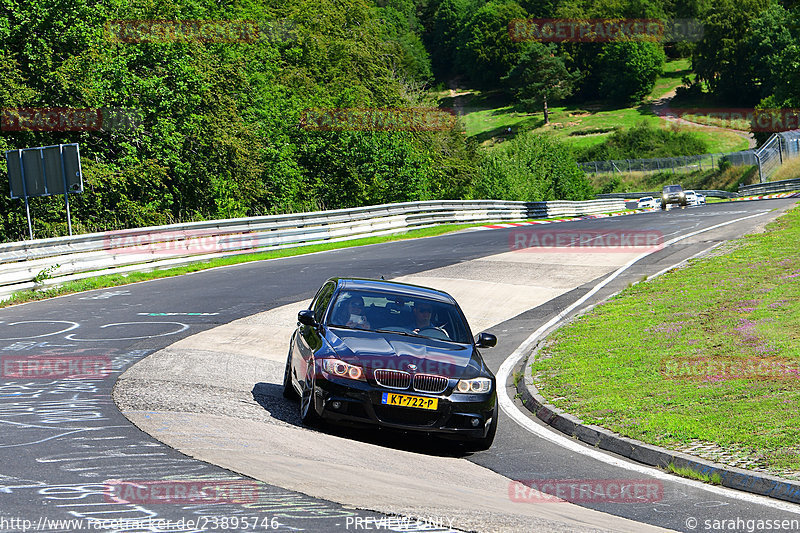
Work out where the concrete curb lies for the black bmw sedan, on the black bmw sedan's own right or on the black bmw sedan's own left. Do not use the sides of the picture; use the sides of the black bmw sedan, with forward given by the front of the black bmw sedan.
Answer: on the black bmw sedan's own left

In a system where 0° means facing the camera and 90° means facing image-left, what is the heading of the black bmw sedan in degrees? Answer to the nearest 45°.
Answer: approximately 0°

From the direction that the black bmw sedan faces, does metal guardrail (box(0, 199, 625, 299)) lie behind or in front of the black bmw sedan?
behind

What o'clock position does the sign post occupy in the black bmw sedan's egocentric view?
The sign post is roughly at 5 o'clock from the black bmw sedan.

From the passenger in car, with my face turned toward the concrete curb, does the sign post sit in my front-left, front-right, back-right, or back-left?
back-left
